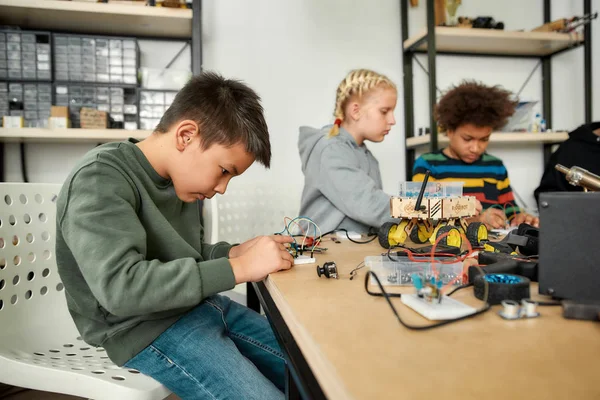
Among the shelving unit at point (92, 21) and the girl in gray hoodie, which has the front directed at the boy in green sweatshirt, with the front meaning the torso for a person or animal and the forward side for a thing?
the shelving unit

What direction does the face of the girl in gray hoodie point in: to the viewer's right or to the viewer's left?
to the viewer's right

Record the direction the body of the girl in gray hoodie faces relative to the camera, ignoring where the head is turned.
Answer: to the viewer's right

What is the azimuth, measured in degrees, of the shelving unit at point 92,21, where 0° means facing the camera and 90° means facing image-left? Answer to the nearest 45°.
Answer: approximately 0°

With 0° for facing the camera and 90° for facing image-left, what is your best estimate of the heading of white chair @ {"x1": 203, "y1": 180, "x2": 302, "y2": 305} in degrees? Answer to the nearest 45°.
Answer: approximately 315°

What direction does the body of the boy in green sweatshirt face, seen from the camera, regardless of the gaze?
to the viewer's right

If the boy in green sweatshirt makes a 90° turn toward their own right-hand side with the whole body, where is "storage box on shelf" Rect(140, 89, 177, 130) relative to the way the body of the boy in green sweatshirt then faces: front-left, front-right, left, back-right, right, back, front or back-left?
back

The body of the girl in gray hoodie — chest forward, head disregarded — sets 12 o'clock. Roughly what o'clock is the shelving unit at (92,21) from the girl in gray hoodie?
The shelving unit is roughly at 6 o'clock from the girl in gray hoodie.

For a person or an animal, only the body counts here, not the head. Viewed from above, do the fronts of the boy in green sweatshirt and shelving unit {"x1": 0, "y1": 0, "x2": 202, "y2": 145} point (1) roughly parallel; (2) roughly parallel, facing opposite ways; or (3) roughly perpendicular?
roughly perpendicular

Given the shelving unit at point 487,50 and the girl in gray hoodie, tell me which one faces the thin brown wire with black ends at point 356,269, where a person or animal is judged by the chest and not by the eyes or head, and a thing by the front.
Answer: the shelving unit
